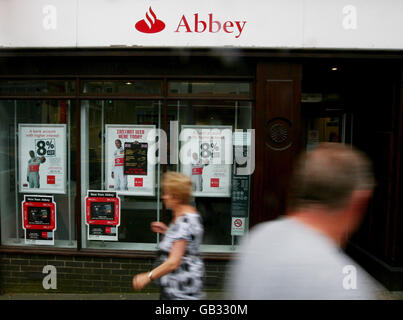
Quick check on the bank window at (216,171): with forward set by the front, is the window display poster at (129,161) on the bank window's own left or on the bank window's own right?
on the bank window's own right

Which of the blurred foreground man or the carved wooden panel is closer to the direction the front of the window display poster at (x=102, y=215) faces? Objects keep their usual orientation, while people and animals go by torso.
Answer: the blurred foreground man

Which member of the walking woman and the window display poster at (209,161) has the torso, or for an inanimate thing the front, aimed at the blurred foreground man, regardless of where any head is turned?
the window display poster

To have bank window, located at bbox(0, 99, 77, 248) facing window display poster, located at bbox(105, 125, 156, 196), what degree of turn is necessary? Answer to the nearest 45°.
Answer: approximately 45° to its left

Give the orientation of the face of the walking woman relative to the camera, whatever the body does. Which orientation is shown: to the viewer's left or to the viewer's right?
to the viewer's left

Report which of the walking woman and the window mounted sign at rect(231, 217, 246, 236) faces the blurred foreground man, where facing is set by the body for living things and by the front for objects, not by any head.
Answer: the window mounted sign

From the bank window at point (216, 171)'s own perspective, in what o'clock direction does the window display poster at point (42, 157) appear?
The window display poster is roughly at 3 o'clock from the bank window.

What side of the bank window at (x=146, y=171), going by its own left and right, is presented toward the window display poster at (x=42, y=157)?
right

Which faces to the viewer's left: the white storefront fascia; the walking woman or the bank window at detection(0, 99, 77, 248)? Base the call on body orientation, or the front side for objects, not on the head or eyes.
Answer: the walking woman

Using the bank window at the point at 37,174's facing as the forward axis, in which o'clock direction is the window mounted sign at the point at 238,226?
The window mounted sign is roughly at 10 o'clock from the bank window.

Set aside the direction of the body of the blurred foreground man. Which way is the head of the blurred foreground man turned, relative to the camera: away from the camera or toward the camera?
away from the camera
